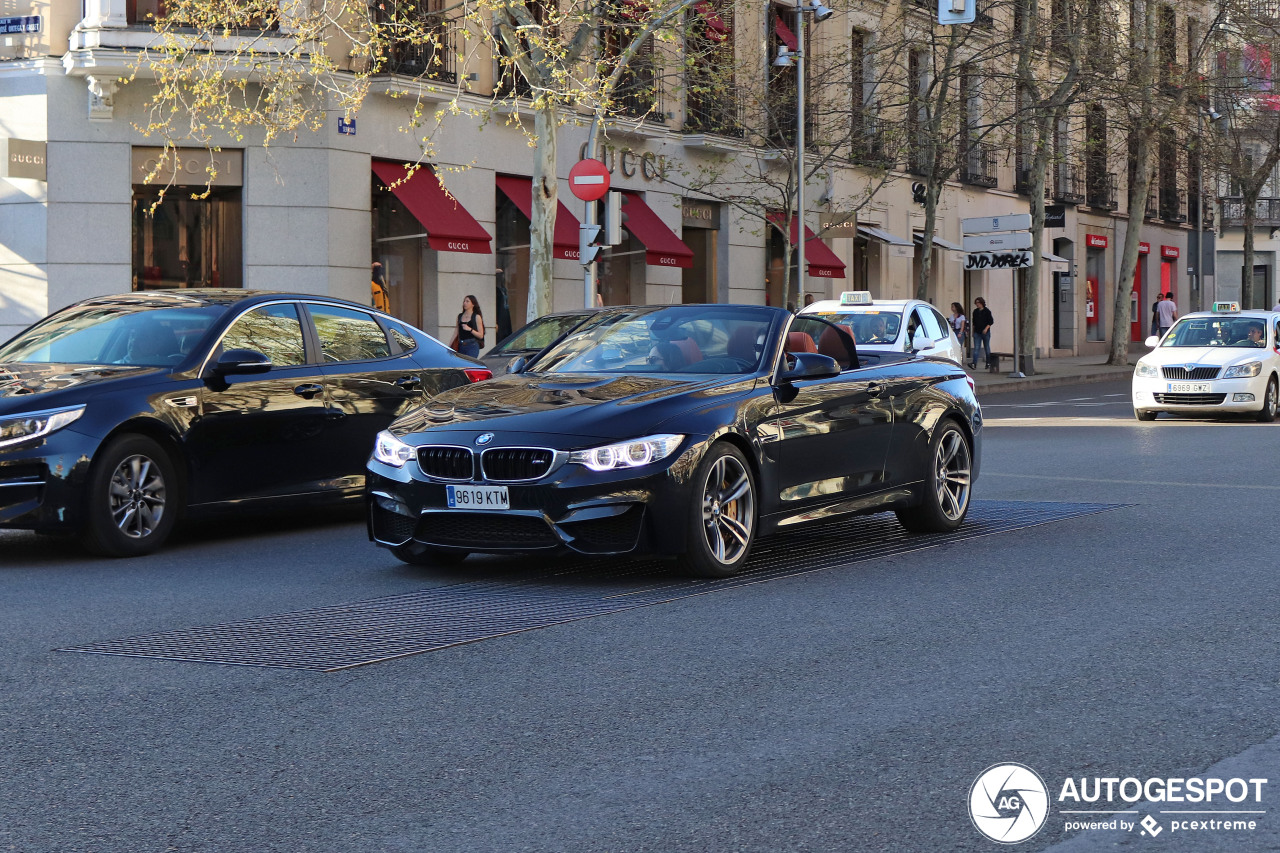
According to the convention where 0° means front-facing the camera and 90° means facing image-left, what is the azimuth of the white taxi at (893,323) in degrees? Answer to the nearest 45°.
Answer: approximately 45°

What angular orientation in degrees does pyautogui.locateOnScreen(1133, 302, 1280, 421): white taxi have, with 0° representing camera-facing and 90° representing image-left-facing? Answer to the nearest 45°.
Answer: approximately 45°

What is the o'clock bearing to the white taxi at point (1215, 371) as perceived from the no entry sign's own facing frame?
The white taxi is roughly at 9 o'clock from the no entry sign.

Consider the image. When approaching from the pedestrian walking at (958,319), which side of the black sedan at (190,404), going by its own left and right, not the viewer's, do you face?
back

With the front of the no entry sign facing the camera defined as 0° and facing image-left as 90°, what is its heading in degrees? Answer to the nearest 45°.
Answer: approximately 0°

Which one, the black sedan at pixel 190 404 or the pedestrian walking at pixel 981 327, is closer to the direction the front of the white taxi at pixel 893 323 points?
the black sedan

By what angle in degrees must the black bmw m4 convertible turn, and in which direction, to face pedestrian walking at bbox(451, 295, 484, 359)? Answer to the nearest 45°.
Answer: approximately 135° to its right
